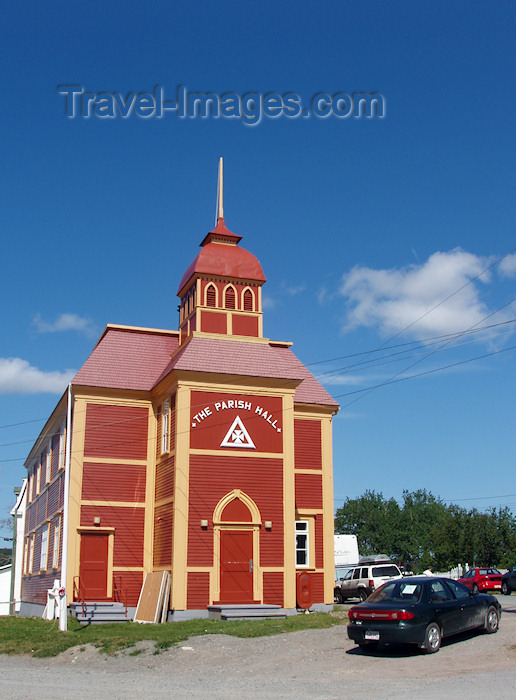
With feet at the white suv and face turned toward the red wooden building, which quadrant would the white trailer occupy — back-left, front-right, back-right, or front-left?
back-right

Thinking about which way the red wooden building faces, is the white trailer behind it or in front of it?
behind

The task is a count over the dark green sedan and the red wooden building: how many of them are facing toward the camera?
1
